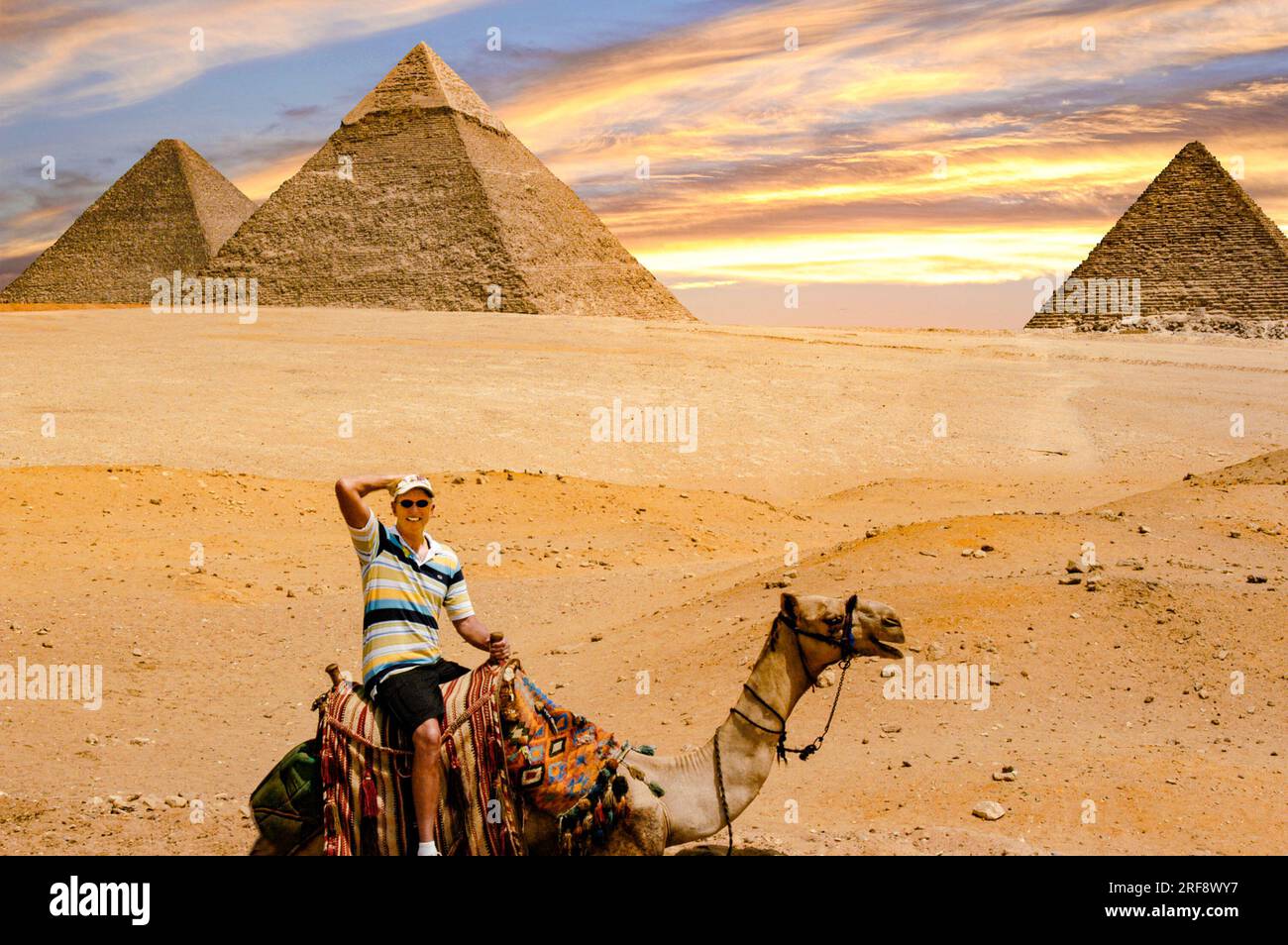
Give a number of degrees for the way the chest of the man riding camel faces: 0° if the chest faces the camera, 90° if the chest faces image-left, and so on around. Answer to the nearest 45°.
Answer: approximately 315°

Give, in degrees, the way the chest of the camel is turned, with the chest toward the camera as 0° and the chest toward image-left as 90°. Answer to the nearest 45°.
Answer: approximately 270°
